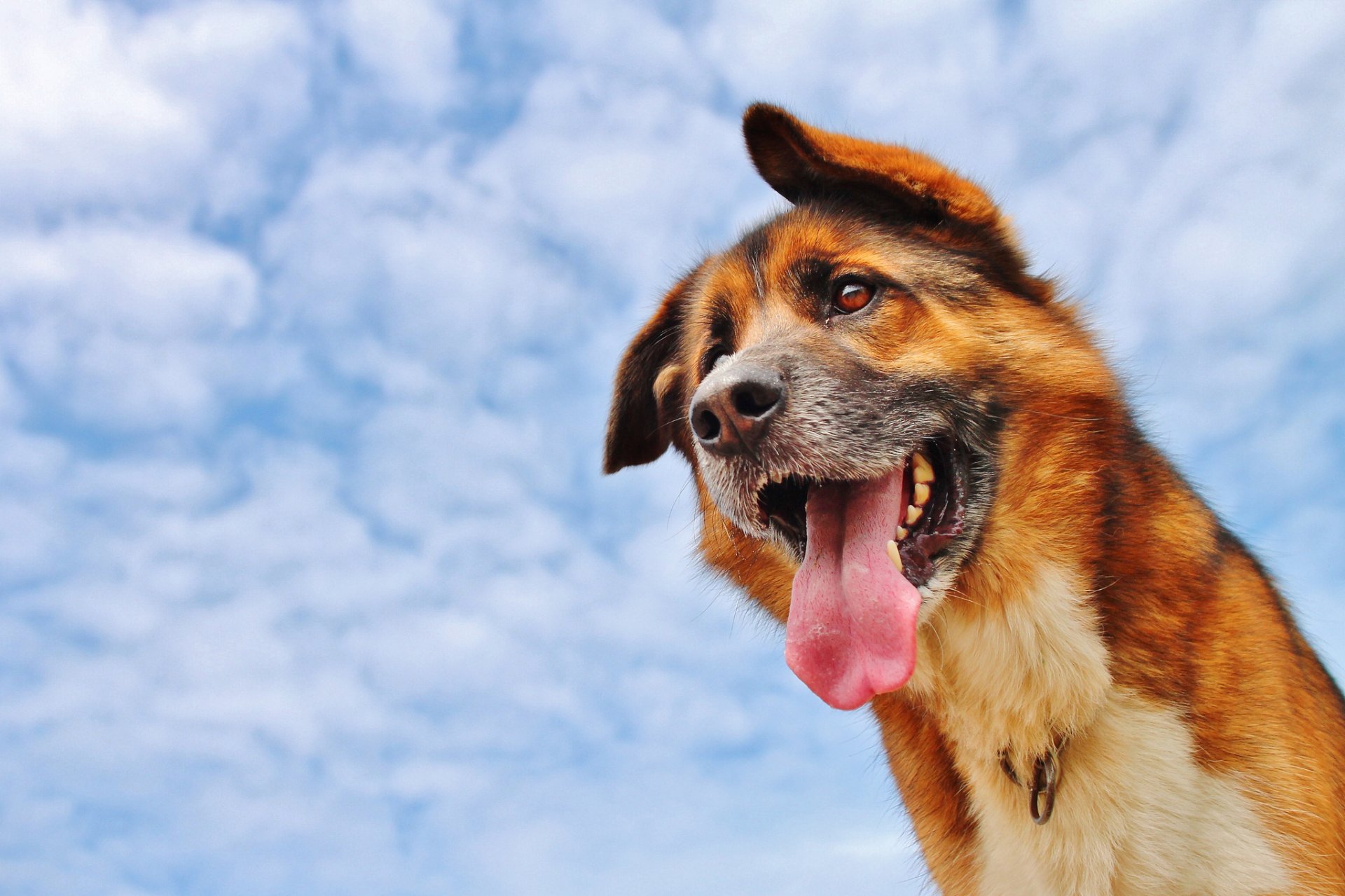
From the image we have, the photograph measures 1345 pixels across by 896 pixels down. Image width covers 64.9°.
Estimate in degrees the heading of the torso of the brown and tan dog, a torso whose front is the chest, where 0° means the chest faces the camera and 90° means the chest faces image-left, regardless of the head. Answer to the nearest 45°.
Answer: approximately 45°
